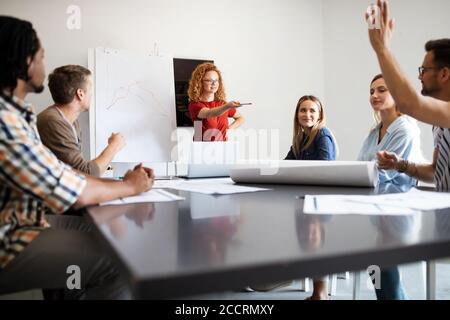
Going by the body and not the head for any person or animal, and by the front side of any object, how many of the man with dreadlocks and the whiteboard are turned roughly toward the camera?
1

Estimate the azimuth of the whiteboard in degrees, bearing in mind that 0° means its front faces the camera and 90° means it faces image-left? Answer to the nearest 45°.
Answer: approximately 0°

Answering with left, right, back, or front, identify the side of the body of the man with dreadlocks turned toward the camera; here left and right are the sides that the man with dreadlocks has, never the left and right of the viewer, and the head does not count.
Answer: right

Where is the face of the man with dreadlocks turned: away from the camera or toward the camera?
away from the camera

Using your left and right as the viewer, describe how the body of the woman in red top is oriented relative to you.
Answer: facing the viewer and to the right of the viewer

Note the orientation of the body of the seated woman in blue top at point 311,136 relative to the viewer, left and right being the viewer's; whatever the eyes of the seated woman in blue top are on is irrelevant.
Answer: facing the viewer and to the left of the viewer

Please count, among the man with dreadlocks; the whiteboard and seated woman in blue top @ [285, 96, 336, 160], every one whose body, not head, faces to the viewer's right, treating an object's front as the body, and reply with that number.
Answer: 1

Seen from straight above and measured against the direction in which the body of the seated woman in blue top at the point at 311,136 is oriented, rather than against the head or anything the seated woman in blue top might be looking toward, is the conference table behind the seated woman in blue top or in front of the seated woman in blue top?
in front

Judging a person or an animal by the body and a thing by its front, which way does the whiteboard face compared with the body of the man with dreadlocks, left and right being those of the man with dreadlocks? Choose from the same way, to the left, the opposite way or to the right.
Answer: to the right

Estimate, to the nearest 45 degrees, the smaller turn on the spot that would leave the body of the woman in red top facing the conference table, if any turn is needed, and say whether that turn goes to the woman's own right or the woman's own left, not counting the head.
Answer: approximately 45° to the woman's own right
